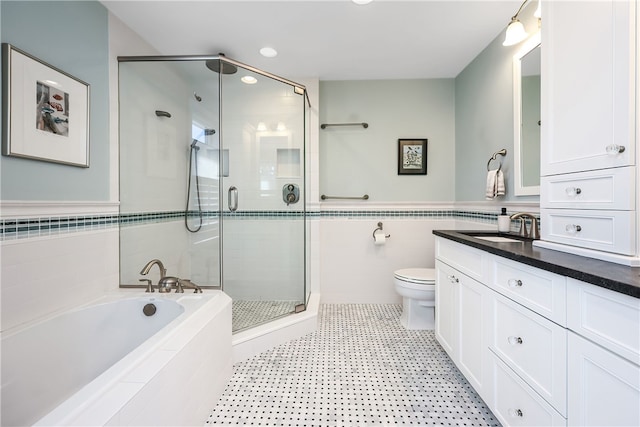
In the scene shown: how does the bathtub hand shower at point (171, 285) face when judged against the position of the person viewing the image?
facing the viewer and to the left of the viewer

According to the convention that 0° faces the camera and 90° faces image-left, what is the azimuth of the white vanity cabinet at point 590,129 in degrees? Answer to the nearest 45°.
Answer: approximately 45°

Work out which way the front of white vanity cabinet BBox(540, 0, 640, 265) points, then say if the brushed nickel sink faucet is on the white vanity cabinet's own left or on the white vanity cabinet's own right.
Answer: on the white vanity cabinet's own right

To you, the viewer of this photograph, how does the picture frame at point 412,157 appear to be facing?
facing the viewer

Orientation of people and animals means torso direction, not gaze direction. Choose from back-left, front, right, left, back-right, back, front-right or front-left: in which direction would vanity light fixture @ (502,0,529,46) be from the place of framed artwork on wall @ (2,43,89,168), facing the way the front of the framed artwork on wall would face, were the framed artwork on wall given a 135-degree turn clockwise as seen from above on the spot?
back-left

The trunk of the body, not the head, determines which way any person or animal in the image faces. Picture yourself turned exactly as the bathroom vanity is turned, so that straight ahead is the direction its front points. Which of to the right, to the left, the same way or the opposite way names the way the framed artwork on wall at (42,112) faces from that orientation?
the opposite way

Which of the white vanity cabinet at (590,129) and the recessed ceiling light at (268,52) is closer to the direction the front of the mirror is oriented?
the recessed ceiling light

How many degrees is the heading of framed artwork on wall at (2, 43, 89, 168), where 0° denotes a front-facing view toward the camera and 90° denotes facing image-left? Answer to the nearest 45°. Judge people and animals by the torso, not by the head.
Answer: approximately 315°

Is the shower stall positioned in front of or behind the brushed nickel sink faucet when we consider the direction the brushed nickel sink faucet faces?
in front
